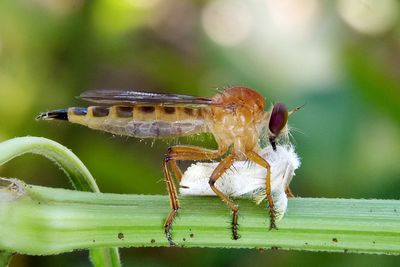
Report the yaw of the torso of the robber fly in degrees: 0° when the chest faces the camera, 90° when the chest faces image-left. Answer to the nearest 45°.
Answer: approximately 270°

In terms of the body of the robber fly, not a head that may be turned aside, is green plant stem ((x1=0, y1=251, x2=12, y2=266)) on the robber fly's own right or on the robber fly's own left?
on the robber fly's own right
